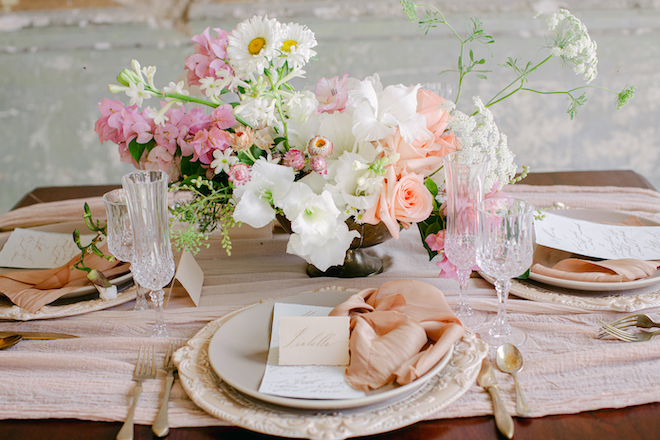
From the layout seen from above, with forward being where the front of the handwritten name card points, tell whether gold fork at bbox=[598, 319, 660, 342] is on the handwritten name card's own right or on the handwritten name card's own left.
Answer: on the handwritten name card's own left

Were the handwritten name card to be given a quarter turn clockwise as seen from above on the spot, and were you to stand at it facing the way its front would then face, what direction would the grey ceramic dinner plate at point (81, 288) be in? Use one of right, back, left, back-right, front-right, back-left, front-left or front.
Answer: front-right

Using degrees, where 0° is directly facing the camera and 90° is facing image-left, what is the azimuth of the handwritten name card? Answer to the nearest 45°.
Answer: approximately 0°

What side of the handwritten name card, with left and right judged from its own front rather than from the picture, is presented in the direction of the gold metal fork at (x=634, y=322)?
left
